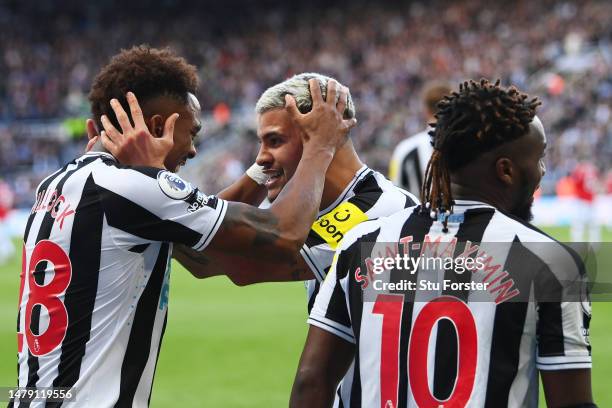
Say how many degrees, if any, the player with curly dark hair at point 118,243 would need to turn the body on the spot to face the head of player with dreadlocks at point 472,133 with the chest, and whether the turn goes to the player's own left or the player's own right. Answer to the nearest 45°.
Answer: approximately 90° to the player's own right

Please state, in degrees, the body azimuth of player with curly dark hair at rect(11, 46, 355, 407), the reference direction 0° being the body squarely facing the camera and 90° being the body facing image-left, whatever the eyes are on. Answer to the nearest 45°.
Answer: approximately 225°

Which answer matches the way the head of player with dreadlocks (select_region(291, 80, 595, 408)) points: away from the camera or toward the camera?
away from the camera

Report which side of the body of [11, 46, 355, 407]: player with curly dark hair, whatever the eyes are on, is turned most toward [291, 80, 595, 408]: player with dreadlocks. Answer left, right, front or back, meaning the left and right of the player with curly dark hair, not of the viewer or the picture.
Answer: right
